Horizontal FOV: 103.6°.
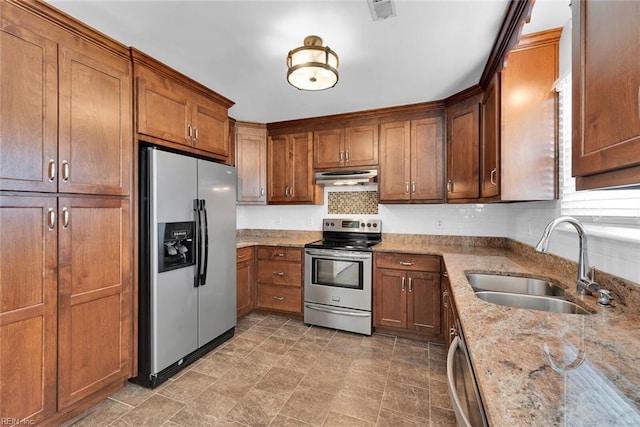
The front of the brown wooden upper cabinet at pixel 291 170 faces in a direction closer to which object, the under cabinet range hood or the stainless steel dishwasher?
the stainless steel dishwasher

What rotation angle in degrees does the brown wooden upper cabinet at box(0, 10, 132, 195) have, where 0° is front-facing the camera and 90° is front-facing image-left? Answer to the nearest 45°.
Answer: approximately 315°

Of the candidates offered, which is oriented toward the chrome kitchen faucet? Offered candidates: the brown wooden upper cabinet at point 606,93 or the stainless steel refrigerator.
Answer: the stainless steel refrigerator

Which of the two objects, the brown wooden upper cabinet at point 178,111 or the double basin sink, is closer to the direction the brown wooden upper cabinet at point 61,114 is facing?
the double basin sink

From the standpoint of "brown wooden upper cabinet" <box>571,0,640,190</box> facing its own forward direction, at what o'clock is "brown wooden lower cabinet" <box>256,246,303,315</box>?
The brown wooden lower cabinet is roughly at 2 o'clock from the brown wooden upper cabinet.

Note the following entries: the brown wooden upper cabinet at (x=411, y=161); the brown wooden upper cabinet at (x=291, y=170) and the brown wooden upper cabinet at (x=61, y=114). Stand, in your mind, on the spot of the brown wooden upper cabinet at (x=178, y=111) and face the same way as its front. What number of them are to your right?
1

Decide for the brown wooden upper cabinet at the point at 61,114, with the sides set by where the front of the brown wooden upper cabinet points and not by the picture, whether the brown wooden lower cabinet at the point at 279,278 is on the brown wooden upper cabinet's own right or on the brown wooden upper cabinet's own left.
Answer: on the brown wooden upper cabinet's own left

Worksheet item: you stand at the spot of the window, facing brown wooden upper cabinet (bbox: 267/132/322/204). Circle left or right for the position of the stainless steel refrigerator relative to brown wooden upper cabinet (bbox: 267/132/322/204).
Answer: left

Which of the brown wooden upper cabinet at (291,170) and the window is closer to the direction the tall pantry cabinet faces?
the window

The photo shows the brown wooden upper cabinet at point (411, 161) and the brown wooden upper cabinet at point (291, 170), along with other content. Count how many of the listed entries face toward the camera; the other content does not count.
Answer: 2

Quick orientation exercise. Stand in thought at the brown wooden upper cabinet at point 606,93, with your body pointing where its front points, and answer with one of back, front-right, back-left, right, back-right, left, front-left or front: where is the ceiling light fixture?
front-right

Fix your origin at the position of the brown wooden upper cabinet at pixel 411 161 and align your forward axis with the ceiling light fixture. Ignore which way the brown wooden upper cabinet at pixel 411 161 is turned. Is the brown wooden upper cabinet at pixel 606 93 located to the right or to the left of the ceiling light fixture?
left
